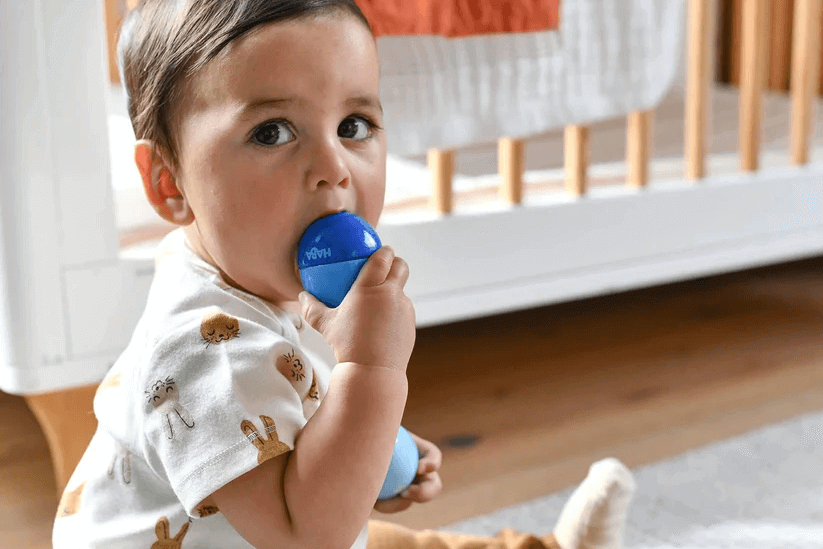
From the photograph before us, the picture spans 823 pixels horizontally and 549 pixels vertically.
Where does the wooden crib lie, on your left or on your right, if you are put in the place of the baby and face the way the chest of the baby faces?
on your left

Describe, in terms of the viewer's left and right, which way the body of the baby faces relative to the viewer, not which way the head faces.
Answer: facing to the right of the viewer
